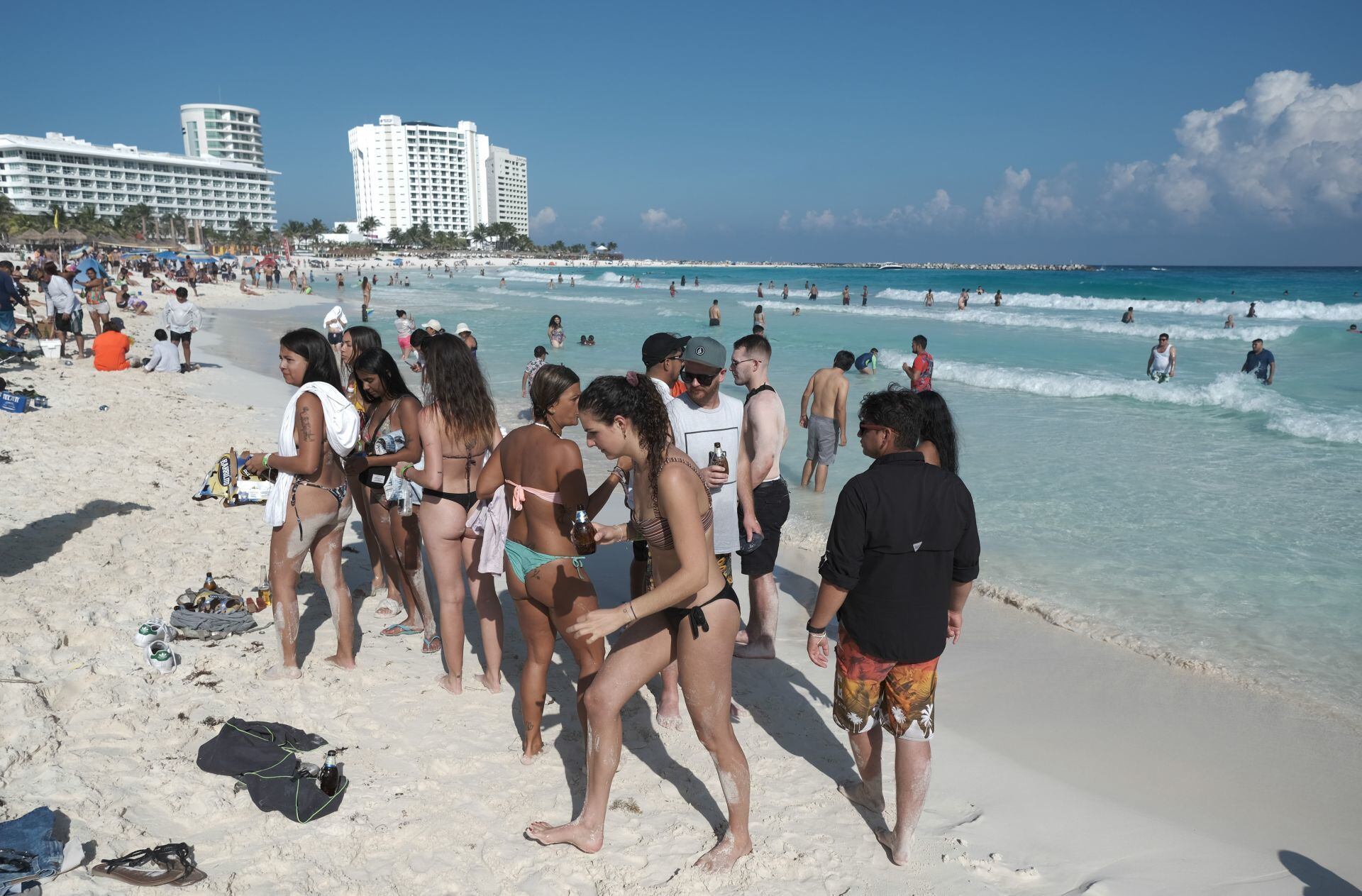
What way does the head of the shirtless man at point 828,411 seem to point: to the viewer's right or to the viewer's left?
to the viewer's right

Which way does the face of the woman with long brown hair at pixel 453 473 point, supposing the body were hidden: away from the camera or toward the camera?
away from the camera

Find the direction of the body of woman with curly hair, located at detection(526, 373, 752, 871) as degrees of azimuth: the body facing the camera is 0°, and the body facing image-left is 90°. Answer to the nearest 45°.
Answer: approximately 90°

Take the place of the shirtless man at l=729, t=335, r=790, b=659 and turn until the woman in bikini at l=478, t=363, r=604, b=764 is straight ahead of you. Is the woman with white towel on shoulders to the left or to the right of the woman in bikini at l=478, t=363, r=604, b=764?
right

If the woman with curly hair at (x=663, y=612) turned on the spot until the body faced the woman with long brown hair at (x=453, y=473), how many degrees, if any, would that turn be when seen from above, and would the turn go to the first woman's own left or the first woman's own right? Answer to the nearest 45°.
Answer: approximately 45° to the first woman's own right

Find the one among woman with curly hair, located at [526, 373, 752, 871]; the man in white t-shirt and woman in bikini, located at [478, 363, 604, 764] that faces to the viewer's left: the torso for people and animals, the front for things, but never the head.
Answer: the woman with curly hair

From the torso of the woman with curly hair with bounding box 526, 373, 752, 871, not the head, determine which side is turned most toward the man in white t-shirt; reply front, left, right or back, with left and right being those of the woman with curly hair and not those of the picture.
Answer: right

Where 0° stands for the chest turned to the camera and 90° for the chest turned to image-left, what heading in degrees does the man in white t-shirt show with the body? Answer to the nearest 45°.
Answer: approximately 0°

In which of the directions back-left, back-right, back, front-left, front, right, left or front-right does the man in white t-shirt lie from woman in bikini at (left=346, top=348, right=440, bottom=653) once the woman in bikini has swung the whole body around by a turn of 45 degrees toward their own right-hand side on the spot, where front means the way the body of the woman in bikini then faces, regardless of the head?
back-left

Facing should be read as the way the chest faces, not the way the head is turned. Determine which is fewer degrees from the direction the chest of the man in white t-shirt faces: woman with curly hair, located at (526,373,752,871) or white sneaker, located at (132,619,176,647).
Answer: the woman with curly hair
